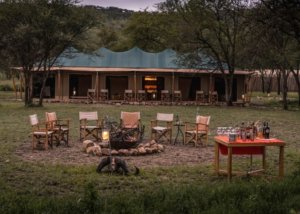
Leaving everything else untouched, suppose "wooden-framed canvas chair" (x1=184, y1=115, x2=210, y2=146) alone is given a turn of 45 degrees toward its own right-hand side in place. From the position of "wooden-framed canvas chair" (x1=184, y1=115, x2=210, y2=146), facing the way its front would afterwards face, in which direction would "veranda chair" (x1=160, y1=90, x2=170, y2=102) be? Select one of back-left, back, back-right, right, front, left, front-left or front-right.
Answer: right

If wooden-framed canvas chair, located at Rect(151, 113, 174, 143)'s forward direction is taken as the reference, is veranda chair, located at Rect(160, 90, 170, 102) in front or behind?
behind

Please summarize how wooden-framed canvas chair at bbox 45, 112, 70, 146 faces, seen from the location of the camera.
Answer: facing the viewer and to the right of the viewer

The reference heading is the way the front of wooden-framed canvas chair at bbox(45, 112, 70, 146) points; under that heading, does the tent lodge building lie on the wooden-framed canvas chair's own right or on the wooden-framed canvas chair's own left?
on the wooden-framed canvas chair's own left

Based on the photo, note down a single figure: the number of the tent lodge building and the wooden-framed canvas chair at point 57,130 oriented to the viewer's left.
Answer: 0

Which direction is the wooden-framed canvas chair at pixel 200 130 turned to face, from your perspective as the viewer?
facing the viewer and to the left of the viewer

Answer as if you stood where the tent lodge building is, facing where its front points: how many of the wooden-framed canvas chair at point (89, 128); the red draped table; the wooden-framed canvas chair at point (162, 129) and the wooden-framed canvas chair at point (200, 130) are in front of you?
4

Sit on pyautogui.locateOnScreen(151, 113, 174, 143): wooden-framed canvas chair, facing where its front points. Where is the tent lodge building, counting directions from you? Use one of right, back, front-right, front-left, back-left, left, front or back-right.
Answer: back-right

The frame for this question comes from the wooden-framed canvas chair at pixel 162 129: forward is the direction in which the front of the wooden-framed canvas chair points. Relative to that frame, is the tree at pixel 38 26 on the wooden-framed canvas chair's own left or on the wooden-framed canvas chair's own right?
on the wooden-framed canvas chair's own right

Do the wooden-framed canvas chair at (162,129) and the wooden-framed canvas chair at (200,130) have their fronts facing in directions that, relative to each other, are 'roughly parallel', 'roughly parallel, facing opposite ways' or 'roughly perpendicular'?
roughly parallel

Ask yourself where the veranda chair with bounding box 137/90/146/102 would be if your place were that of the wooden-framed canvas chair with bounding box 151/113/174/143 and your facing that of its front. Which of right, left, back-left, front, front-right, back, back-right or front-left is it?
back-right

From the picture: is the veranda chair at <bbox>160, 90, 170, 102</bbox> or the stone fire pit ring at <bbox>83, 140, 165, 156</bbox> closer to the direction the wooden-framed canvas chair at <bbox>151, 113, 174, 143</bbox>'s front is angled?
the stone fire pit ring

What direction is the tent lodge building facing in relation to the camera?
toward the camera

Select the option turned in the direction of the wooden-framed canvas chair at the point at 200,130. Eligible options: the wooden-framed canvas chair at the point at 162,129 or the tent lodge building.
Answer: the tent lodge building
